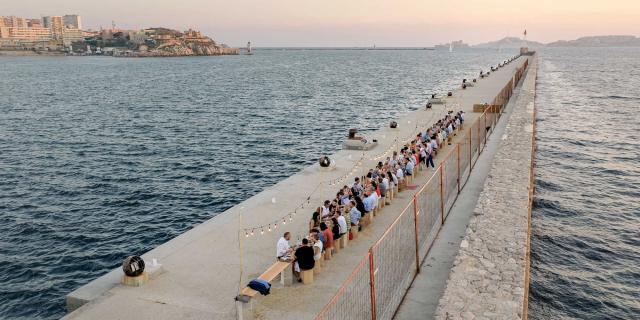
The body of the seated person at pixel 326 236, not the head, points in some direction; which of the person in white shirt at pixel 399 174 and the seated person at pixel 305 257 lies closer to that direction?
the person in white shirt

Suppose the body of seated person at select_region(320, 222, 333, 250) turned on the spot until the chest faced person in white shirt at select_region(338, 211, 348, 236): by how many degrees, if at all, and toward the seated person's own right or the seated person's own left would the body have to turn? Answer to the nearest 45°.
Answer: approximately 90° to the seated person's own right

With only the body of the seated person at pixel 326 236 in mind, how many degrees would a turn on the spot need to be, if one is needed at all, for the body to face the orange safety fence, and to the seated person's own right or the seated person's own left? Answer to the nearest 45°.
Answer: approximately 180°

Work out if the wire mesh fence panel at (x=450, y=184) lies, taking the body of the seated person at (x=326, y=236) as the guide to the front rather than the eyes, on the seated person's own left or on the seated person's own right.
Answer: on the seated person's own right

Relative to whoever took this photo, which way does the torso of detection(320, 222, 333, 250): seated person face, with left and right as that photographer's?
facing away from the viewer and to the left of the viewer

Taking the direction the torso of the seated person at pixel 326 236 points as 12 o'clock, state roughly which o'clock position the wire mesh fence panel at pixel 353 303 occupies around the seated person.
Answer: The wire mesh fence panel is roughly at 7 o'clock from the seated person.

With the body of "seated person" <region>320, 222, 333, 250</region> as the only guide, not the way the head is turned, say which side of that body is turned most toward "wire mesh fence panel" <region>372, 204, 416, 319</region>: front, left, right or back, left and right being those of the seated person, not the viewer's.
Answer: back

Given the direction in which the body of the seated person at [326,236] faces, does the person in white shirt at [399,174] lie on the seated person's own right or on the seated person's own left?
on the seated person's own right
